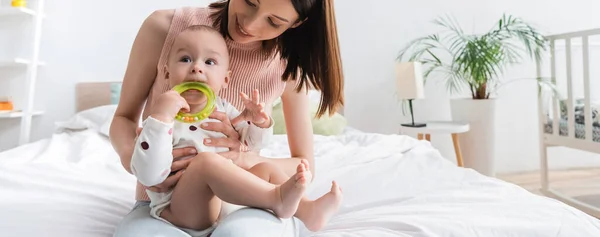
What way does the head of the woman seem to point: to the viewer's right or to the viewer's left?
to the viewer's left

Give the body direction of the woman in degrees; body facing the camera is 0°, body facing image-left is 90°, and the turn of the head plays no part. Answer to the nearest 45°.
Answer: approximately 0°

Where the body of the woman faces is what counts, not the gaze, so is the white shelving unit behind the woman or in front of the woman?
behind

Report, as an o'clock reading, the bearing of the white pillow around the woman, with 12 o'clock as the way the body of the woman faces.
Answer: The white pillow is roughly at 5 o'clock from the woman.

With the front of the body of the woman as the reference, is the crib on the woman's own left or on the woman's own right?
on the woman's own left

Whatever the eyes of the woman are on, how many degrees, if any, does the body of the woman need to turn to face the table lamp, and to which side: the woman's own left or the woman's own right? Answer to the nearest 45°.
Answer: approximately 135° to the woman's own left

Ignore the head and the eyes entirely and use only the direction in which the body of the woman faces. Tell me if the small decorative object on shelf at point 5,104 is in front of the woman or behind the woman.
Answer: behind
